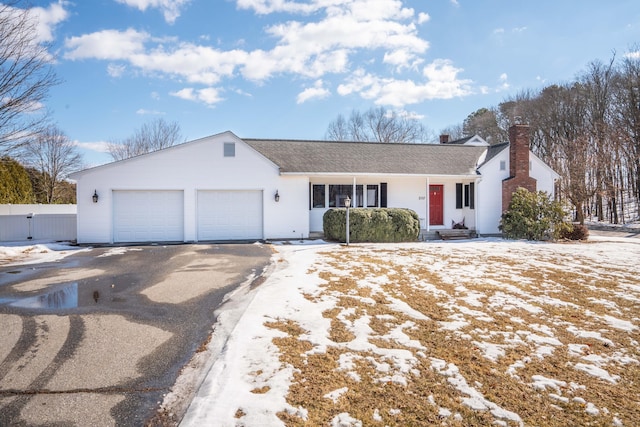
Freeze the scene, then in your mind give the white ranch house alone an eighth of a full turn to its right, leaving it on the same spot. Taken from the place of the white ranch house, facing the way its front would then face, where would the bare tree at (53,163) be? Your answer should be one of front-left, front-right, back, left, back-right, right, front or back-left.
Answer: right

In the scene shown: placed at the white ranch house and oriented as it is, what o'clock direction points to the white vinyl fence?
The white vinyl fence is roughly at 3 o'clock from the white ranch house.

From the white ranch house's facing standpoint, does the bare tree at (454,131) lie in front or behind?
behind

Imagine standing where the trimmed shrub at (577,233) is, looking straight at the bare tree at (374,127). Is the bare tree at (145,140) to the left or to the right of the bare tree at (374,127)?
left

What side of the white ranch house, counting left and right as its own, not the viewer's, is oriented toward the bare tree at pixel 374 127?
back

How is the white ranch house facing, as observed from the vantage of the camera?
facing the viewer

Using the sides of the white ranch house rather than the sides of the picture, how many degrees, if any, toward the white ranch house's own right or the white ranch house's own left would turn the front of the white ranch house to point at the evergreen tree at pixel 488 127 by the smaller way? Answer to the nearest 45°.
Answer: approximately 135° to the white ranch house's own left

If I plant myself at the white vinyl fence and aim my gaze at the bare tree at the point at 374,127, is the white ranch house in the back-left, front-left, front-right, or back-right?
front-right

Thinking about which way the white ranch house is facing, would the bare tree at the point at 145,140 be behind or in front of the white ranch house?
behind

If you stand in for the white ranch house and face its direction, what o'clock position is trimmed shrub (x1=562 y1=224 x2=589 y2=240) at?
The trimmed shrub is roughly at 9 o'clock from the white ranch house.
